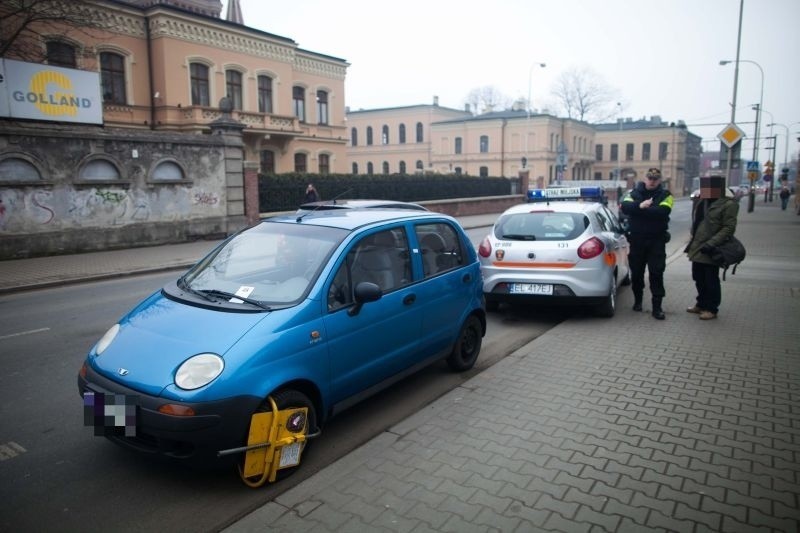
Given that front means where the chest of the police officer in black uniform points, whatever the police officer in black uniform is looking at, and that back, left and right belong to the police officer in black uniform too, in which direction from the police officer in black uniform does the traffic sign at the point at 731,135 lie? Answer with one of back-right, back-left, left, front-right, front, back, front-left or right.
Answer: back

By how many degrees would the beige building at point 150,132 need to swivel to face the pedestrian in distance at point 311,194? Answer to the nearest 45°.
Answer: approximately 45° to its left

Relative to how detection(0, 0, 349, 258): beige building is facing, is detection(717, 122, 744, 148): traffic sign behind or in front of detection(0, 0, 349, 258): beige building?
in front

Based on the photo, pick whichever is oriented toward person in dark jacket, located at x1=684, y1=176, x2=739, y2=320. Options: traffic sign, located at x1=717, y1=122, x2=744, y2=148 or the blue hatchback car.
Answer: the traffic sign

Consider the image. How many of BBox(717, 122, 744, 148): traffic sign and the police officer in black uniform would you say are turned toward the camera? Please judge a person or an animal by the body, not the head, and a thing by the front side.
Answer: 2

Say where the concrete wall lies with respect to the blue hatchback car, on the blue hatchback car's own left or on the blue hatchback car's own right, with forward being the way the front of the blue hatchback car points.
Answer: on the blue hatchback car's own right

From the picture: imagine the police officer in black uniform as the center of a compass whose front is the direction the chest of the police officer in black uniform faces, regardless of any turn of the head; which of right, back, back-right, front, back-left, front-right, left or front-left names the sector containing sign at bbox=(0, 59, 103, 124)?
right

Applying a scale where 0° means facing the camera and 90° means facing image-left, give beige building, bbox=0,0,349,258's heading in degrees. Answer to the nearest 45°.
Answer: approximately 315°

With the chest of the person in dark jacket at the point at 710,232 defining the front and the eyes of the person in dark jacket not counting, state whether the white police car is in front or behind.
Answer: in front

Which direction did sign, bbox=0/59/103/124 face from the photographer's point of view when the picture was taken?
facing the viewer and to the right of the viewer

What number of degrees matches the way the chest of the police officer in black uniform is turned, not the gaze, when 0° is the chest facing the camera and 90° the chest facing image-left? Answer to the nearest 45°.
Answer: approximately 0°

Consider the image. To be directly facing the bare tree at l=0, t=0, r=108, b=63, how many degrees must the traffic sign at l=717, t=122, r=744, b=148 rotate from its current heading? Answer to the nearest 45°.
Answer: approximately 90° to its right

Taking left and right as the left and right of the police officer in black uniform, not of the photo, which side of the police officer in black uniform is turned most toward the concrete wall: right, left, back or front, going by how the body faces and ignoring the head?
right

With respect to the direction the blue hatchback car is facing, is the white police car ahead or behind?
behind

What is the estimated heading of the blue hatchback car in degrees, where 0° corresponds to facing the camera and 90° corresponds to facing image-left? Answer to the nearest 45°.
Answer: approximately 45°
